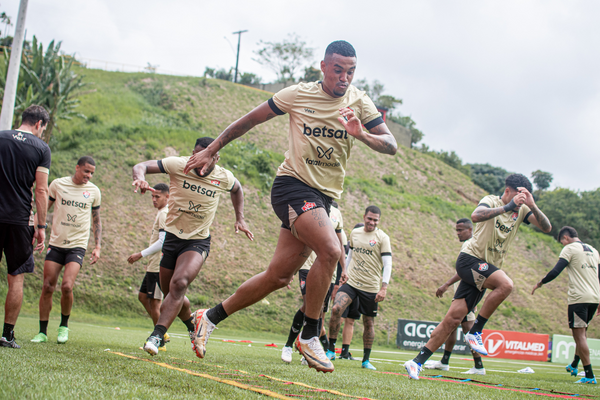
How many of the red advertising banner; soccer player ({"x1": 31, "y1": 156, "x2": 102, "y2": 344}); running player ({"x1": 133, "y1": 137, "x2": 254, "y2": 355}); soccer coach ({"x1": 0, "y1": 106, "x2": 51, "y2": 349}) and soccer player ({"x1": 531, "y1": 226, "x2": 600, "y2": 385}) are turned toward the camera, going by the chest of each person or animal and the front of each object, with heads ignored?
3

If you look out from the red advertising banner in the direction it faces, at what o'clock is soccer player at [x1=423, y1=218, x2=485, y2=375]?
The soccer player is roughly at 12 o'clock from the red advertising banner.

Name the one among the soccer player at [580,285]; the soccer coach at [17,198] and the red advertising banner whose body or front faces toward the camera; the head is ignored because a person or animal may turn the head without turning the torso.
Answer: the red advertising banner

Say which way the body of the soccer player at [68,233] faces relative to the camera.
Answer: toward the camera

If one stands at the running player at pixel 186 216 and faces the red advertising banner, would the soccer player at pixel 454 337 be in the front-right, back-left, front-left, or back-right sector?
front-right

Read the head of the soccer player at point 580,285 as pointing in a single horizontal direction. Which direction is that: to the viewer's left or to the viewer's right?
to the viewer's left

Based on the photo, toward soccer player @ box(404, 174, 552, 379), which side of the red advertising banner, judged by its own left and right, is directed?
front

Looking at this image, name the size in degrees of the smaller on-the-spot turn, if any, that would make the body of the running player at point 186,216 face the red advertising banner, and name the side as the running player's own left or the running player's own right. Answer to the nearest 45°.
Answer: approximately 135° to the running player's own left

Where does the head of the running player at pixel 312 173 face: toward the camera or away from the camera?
toward the camera

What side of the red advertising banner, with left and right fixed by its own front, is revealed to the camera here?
front

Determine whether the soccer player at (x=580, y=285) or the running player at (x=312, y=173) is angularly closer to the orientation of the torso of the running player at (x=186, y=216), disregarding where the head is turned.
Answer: the running player

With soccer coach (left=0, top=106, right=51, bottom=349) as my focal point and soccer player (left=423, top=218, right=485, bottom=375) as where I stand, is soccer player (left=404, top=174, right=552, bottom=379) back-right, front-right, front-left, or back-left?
front-left

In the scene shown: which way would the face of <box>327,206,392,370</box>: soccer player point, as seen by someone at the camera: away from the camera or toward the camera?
toward the camera
